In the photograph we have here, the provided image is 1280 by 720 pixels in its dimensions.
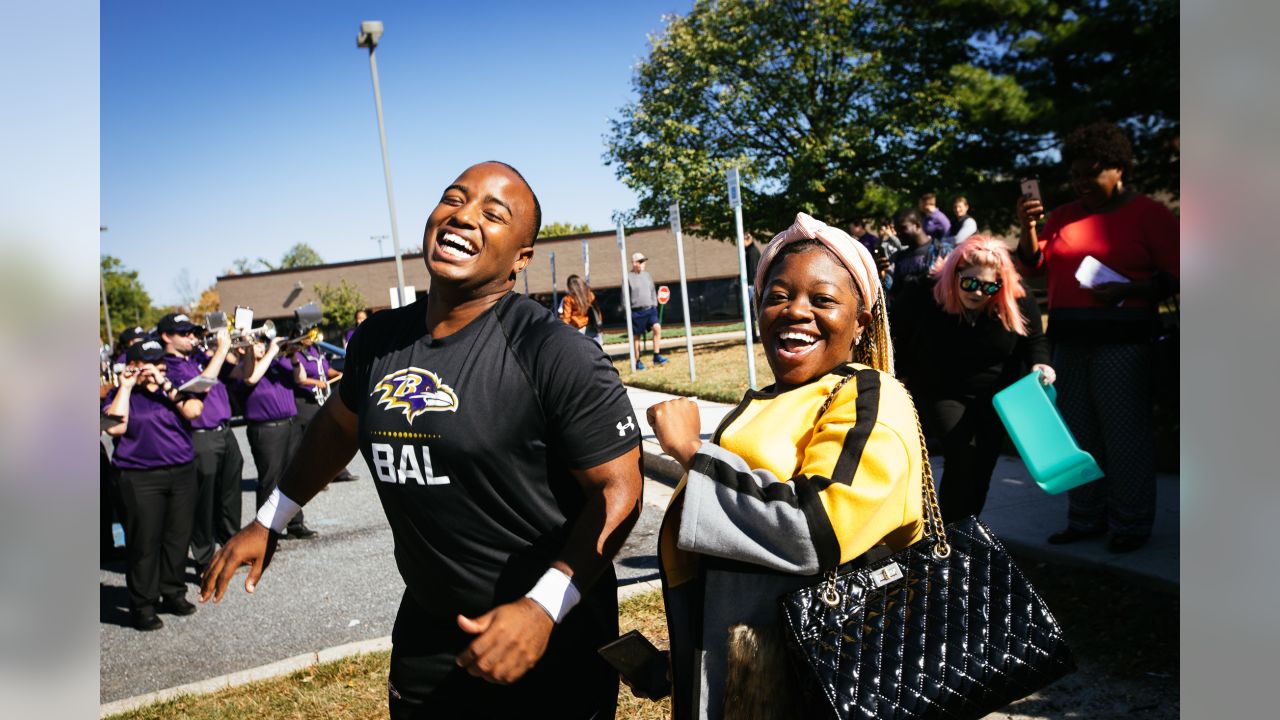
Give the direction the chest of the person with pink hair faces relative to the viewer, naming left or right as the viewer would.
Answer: facing the viewer

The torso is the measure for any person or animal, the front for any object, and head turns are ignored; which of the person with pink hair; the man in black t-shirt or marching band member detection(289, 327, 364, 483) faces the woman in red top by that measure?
the marching band member

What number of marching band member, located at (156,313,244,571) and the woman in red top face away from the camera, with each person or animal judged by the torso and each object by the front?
0

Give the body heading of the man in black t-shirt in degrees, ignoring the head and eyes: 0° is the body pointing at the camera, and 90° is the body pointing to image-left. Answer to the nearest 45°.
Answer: approximately 45°

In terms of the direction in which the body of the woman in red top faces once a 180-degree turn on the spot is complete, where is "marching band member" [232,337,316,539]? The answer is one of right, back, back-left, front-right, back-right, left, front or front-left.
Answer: back-left

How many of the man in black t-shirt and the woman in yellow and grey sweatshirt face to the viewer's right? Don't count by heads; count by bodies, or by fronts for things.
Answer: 0

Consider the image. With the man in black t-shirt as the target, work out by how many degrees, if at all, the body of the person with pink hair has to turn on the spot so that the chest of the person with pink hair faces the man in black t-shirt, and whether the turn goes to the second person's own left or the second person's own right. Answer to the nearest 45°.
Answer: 0° — they already face them

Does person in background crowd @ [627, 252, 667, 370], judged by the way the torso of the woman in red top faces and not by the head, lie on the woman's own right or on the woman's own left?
on the woman's own right

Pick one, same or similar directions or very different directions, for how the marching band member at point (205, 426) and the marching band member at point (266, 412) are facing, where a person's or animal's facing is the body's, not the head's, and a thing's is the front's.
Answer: same or similar directions

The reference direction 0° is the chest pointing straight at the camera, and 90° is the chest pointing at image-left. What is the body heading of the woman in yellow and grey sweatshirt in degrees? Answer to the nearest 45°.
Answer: approximately 45°

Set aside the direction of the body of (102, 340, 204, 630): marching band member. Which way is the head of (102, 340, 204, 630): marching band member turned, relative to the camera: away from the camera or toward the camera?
toward the camera

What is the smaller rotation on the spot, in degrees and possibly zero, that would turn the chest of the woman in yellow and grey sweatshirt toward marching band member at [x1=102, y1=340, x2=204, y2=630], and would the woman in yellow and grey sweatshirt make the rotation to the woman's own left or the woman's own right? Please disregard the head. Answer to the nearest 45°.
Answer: approximately 90° to the woman's own right

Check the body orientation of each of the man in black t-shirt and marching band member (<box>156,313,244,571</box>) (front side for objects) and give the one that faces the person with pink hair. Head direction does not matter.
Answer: the marching band member

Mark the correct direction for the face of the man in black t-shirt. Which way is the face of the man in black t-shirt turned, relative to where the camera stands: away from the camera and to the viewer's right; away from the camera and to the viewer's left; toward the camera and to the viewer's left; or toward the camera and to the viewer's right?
toward the camera and to the viewer's left

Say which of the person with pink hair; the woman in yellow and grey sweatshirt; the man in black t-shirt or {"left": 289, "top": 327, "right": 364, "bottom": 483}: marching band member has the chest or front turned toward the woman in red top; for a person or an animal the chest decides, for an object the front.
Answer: the marching band member
